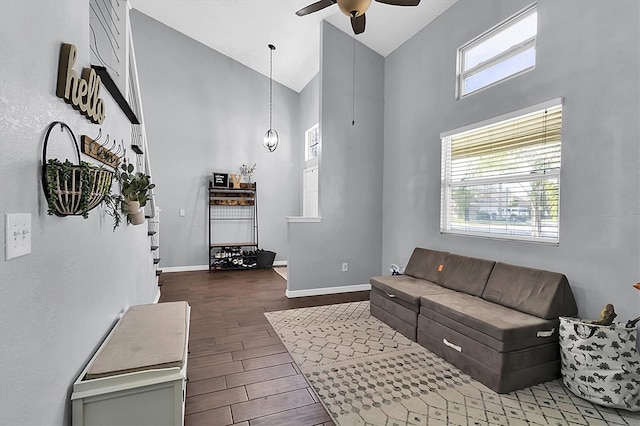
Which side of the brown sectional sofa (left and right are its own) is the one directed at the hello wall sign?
front

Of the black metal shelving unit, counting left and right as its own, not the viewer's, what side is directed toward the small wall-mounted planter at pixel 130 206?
front

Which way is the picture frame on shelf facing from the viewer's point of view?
toward the camera

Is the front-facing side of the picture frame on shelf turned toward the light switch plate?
yes

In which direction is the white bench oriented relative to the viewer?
to the viewer's right

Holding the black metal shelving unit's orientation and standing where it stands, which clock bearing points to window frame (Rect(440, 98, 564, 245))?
The window frame is roughly at 11 o'clock from the black metal shelving unit.

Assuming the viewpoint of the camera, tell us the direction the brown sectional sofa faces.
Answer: facing the viewer and to the left of the viewer

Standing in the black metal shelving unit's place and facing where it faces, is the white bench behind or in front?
in front

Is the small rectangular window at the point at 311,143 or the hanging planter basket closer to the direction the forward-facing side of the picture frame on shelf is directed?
the hanging planter basket

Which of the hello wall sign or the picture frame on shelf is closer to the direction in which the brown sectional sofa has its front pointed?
the hello wall sign

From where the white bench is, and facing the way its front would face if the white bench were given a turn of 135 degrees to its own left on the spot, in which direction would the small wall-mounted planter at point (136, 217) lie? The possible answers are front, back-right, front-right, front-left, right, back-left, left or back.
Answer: front-right

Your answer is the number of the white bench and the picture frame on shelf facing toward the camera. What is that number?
1

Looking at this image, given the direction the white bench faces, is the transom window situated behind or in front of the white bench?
in front

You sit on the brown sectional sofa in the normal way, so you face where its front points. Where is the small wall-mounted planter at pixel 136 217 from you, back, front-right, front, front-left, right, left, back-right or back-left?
front

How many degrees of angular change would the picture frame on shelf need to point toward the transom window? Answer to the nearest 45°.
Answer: approximately 45° to its left

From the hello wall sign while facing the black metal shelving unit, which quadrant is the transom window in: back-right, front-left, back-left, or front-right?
front-right

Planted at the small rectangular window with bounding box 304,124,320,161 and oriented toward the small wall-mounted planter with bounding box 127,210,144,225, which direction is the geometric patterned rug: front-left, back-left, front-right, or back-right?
front-left
